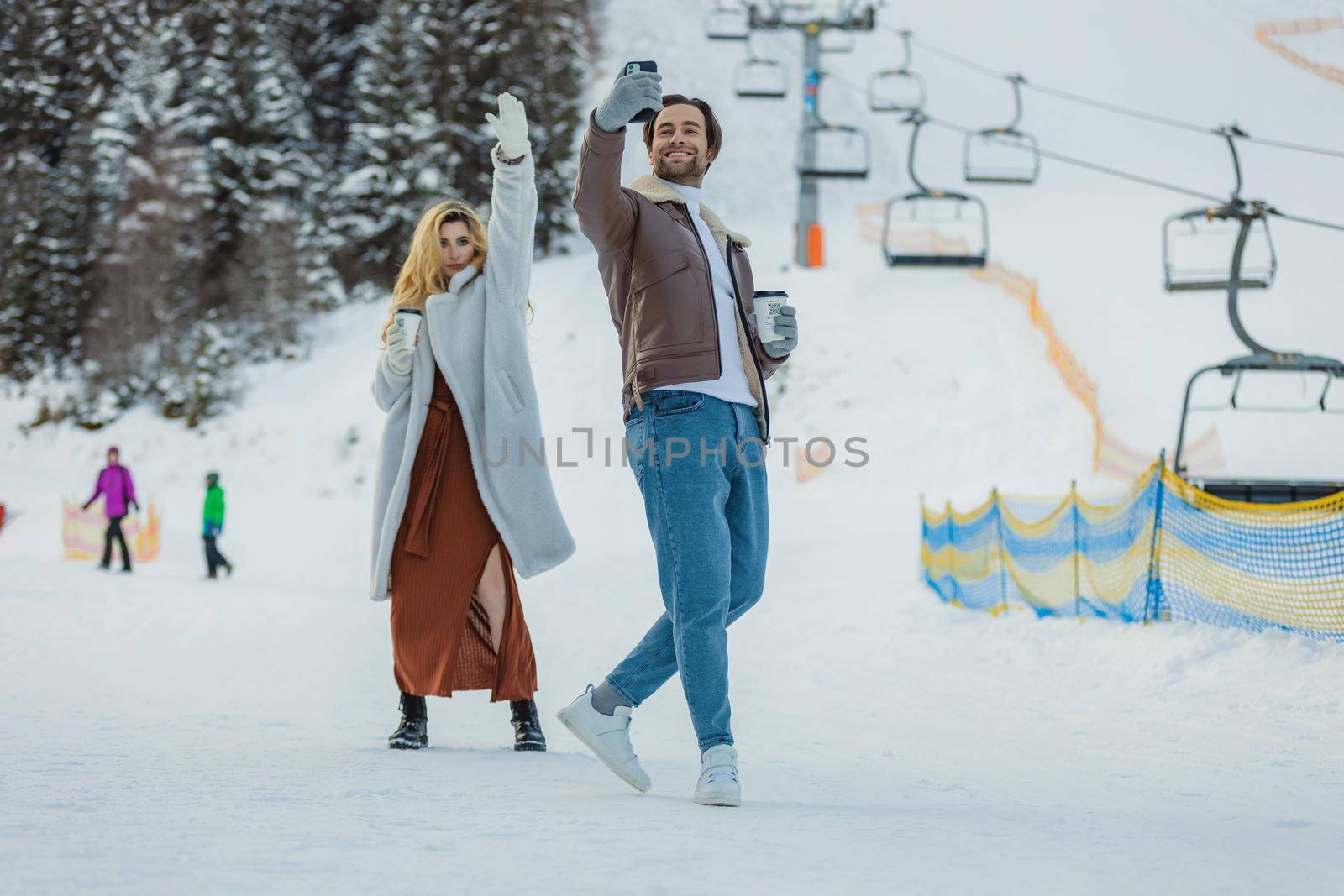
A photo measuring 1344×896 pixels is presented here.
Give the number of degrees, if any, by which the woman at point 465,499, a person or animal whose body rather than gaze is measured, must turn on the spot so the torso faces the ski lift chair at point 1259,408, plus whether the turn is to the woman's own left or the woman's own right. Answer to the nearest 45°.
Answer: approximately 135° to the woman's own left

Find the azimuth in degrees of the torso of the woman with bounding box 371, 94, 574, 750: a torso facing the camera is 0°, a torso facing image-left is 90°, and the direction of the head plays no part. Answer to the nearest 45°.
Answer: approximately 0°

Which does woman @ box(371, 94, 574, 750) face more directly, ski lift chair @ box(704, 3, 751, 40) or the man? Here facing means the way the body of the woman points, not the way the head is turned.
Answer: the man

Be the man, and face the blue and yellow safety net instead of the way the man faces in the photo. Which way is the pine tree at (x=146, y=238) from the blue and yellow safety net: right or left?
left

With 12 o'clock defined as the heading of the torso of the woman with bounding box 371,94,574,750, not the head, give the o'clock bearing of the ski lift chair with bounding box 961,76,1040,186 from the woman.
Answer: The ski lift chair is roughly at 7 o'clock from the woman.

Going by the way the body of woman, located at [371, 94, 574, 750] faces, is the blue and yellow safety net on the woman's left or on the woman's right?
on the woman's left

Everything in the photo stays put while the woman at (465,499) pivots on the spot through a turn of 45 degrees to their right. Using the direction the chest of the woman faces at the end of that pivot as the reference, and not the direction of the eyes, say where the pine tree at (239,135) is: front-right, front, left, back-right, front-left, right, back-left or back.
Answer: back-right

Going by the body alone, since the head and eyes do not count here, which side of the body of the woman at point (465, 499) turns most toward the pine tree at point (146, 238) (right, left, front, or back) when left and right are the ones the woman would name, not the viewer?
back

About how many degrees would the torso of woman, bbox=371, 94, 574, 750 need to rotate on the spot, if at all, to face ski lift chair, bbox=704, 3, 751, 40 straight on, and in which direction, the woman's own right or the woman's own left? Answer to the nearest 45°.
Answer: approximately 180°

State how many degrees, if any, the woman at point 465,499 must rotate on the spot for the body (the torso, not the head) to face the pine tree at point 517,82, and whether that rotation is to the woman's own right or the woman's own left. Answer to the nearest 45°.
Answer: approximately 180°

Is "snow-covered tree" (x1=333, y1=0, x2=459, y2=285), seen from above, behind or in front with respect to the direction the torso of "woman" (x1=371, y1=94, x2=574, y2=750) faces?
behind
